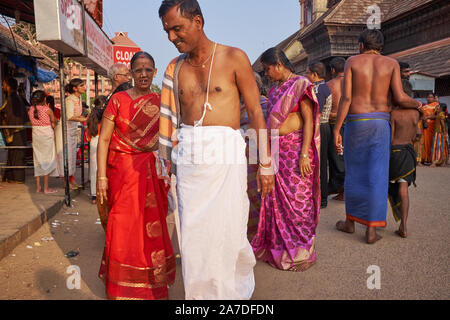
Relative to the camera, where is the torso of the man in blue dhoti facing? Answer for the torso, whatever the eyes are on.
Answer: away from the camera

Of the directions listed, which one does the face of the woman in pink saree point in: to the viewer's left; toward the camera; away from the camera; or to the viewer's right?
to the viewer's left

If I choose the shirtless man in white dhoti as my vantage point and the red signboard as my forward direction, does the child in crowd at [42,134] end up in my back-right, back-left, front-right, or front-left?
front-left

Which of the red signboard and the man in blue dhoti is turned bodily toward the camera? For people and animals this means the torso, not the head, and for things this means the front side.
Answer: the red signboard

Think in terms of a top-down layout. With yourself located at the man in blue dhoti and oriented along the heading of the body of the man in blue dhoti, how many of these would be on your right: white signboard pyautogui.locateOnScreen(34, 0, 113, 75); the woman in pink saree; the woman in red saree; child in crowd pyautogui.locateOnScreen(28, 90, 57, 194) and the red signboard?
0

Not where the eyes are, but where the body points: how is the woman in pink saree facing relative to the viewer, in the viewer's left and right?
facing the viewer and to the left of the viewer

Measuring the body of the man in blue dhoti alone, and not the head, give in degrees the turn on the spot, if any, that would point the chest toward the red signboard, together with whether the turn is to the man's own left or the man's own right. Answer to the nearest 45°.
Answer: approximately 45° to the man's own left

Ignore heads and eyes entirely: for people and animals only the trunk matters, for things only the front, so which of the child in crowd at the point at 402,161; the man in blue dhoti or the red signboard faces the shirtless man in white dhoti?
the red signboard

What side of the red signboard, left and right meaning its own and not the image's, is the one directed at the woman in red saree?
front

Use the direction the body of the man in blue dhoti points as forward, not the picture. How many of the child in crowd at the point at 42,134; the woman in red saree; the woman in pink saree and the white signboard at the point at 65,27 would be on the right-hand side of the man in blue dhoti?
0

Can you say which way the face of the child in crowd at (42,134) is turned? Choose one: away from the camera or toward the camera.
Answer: away from the camera

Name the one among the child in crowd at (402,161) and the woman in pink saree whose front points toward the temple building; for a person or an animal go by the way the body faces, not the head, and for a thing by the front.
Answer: the child in crowd

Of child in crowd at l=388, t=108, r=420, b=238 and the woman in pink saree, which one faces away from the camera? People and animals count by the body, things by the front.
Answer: the child in crowd

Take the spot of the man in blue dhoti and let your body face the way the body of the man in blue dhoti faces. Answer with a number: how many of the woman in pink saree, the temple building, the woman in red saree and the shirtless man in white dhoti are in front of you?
1

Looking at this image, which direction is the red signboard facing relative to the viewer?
toward the camera

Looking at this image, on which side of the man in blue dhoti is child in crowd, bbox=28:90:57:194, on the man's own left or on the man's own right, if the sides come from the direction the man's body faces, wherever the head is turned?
on the man's own left

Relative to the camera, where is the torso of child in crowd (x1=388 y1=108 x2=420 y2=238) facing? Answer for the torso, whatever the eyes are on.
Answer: away from the camera

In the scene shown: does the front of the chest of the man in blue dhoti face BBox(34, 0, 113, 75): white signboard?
no

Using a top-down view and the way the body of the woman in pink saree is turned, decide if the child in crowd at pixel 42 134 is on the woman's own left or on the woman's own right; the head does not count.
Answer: on the woman's own right
